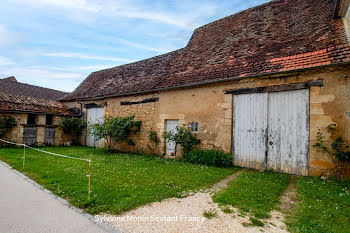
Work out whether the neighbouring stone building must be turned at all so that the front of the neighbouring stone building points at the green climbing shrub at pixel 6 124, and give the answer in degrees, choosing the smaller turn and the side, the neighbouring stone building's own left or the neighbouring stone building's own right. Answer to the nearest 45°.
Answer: approximately 45° to the neighbouring stone building's own right

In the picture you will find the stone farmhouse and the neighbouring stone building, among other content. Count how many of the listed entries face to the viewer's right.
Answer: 0

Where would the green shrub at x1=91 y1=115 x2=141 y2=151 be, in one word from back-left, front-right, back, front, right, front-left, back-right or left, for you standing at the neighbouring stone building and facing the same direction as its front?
front-left

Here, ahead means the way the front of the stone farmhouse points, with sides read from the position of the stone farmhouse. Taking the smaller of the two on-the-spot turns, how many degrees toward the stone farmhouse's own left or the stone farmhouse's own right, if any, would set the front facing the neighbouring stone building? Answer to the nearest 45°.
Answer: approximately 45° to the stone farmhouse's own right

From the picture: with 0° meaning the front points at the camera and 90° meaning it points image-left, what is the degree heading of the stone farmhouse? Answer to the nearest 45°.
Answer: approximately 45°

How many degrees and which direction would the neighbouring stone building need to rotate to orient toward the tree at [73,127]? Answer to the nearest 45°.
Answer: approximately 90° to its left

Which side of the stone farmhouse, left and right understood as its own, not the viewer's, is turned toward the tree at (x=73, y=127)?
right
